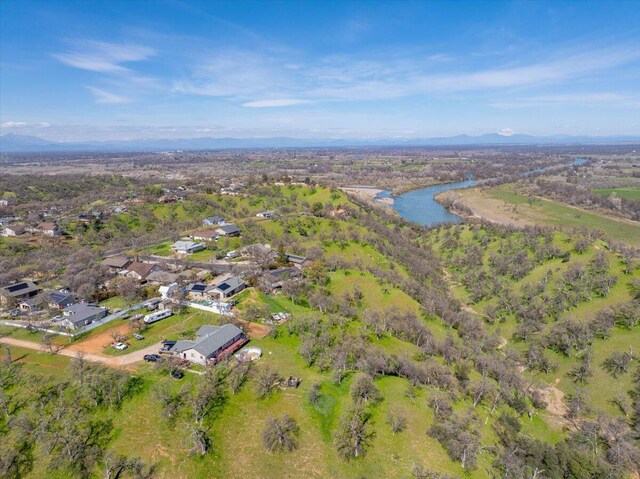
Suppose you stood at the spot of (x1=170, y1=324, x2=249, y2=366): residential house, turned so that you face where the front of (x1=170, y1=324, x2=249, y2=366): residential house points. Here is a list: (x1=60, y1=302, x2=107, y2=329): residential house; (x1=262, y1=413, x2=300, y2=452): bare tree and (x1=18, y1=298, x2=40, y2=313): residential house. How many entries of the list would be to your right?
2

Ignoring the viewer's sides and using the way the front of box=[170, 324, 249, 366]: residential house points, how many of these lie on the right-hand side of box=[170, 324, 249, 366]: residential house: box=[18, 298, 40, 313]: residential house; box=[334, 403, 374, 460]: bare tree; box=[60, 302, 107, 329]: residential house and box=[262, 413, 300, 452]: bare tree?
2

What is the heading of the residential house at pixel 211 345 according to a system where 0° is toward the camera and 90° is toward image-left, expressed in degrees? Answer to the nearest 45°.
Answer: approximately 45°

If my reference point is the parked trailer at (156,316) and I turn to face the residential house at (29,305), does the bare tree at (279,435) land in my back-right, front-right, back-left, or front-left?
back-left

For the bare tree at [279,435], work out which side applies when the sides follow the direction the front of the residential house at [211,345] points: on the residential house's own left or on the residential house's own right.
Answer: on the residential house's own left

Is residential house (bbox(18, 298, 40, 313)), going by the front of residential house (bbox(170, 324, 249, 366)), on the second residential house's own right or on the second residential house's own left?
on the second residential house's own right

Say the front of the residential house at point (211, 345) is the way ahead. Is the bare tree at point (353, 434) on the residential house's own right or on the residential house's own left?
on the residential house's own left
